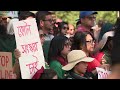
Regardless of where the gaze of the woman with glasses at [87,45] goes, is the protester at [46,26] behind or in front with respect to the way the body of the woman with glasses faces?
behind

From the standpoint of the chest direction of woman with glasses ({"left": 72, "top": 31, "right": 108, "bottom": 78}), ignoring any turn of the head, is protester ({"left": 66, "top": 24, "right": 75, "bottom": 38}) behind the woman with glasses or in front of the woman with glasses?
behind
